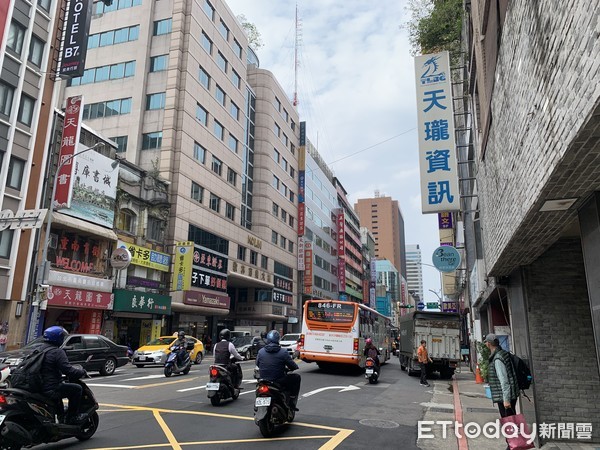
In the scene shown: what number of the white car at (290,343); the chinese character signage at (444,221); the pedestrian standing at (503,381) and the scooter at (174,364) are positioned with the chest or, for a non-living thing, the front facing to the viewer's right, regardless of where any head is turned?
0

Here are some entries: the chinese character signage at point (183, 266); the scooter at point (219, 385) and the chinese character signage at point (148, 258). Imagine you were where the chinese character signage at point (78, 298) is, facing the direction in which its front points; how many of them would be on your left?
2

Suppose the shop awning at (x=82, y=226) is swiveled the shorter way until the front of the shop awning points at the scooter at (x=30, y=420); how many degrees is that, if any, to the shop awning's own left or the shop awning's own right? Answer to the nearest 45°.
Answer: approximately 45° to the shop awning's own right

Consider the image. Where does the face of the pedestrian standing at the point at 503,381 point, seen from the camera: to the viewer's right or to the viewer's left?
to the viewer's left

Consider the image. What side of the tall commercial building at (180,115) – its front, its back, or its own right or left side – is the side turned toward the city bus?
front

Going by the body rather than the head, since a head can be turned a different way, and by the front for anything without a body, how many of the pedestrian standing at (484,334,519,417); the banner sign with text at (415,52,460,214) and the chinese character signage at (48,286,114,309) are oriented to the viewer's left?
1

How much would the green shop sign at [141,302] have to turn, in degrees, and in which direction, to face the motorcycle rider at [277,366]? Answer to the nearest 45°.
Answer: approximately 45° to its right

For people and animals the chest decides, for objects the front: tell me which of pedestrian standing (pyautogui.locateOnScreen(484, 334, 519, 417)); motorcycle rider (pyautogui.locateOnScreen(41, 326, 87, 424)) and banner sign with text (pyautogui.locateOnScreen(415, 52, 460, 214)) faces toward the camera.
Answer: the banner sign with text

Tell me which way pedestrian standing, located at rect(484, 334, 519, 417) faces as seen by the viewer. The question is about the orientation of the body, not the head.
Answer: to the viewer's left

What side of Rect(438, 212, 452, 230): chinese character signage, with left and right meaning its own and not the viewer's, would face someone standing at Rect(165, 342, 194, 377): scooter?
front

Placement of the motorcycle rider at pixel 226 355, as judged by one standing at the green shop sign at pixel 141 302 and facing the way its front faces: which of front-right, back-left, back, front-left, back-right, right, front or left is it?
front-right

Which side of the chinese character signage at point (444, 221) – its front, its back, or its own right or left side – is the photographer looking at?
front

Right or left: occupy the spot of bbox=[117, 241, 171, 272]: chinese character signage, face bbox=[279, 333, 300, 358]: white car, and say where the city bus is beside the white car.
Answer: right

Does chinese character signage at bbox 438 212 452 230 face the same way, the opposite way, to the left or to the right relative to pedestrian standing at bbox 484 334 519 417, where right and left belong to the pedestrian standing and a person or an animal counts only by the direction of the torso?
to the left

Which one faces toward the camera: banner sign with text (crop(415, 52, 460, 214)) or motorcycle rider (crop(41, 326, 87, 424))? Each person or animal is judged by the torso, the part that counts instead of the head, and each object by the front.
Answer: the banner sign with text

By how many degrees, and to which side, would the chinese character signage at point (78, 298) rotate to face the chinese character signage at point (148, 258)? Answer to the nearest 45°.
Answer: approximately 90° to its left

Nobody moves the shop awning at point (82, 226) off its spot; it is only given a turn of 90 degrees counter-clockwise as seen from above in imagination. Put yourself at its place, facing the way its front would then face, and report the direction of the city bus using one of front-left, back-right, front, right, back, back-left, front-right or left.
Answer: right
